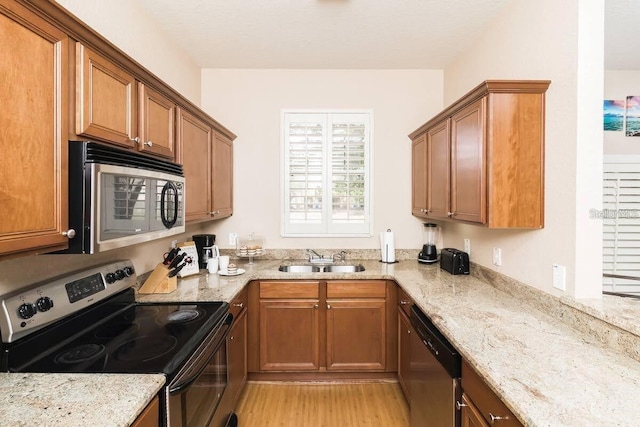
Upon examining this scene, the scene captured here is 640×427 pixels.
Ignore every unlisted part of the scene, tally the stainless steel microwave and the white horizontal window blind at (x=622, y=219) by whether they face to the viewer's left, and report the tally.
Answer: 0

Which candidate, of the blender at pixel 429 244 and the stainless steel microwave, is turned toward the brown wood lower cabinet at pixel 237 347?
the blender

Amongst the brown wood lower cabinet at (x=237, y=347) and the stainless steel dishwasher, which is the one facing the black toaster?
the brown wood lower cabinet

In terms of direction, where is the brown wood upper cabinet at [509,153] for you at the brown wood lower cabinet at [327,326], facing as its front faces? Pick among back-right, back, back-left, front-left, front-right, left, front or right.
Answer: front-left

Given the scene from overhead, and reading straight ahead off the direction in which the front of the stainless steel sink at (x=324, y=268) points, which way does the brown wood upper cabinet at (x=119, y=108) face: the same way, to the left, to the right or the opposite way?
to the left

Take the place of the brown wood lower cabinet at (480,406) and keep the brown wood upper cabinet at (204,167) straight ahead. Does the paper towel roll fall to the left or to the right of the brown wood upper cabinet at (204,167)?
right

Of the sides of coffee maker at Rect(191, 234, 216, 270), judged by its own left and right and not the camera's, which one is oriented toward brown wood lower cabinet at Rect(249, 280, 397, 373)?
front

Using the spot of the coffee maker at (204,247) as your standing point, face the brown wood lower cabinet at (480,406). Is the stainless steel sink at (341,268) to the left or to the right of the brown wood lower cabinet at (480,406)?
left

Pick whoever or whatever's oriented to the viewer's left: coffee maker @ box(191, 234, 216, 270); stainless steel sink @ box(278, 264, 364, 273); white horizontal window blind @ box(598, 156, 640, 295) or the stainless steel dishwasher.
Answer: the stainless steel dishwasher

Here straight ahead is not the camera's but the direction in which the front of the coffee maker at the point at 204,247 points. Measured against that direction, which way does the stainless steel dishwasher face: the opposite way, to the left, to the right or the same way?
the opposite way

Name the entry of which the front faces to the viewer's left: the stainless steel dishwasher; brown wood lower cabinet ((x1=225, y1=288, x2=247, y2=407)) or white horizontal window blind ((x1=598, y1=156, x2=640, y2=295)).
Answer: the stainless steel dishwasher

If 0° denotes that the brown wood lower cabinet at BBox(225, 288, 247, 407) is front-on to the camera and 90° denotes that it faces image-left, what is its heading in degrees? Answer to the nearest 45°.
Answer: approximately 270°

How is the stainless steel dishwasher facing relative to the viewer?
to the viewer's left

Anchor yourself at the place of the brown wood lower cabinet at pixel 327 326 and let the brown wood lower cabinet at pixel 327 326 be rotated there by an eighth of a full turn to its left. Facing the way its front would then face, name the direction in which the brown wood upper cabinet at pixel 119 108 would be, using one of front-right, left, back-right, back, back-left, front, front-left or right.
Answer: right
